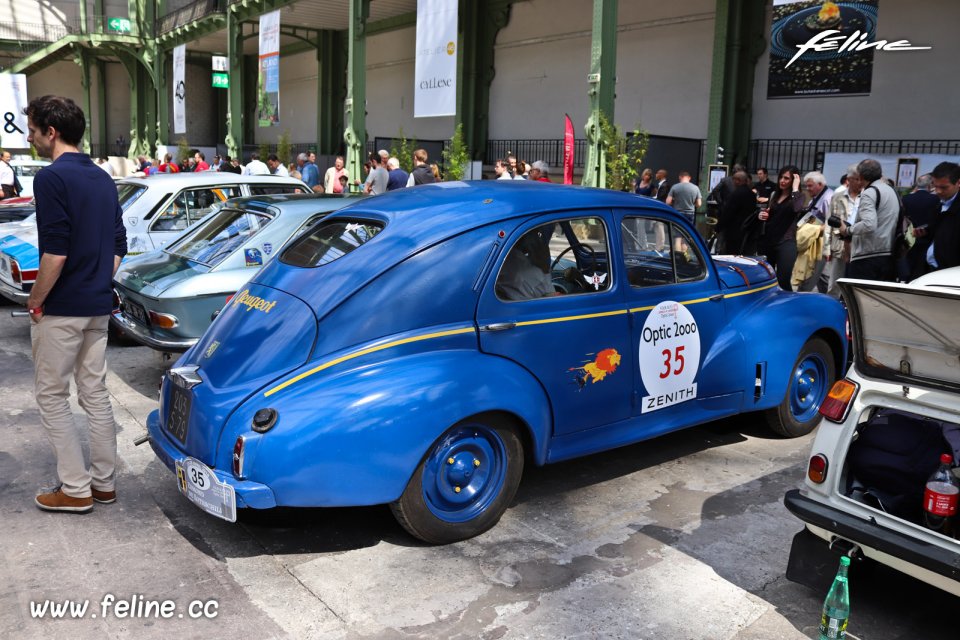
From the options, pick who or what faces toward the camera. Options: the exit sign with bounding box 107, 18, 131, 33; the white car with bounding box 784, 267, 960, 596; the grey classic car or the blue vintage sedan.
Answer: the exit sign

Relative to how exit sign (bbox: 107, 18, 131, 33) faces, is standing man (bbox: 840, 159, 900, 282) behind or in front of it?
in front

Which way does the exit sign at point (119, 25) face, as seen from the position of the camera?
facing the viewer

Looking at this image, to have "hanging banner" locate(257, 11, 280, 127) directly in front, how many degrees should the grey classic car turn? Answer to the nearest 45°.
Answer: approximately 45° to its left

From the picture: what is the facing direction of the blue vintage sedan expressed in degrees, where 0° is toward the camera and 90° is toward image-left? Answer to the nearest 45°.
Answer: approximately 225°

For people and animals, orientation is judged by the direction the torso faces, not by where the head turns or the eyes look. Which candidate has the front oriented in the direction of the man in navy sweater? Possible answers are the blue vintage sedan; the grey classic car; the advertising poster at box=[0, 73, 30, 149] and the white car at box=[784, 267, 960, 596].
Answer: the advertising poster

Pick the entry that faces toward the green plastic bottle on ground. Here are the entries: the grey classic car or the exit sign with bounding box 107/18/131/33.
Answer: the exit sign

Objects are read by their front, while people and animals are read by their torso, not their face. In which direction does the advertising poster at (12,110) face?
toward the camera

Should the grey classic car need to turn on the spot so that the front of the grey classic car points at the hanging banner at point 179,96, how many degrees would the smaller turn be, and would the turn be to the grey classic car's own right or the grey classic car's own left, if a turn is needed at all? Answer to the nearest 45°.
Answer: approximately 45° to the grey classic car's own left

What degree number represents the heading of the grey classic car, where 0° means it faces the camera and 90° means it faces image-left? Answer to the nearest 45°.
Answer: approximately 225°

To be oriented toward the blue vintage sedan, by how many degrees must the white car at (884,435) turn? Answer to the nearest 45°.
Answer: approximately 135° to its left

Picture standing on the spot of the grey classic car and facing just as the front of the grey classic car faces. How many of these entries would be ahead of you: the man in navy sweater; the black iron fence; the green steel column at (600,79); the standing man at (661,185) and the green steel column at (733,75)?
4

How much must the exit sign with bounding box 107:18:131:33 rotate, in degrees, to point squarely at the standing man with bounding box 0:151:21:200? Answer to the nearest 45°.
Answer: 0° — it already faces them

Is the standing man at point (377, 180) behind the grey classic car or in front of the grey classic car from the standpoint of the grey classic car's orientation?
in front

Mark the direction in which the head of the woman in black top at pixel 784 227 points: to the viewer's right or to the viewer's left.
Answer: to the viewer's left

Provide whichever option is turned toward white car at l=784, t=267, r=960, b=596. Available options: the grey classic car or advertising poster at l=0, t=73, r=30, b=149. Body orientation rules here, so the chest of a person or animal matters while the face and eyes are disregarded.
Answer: the advertising poster
